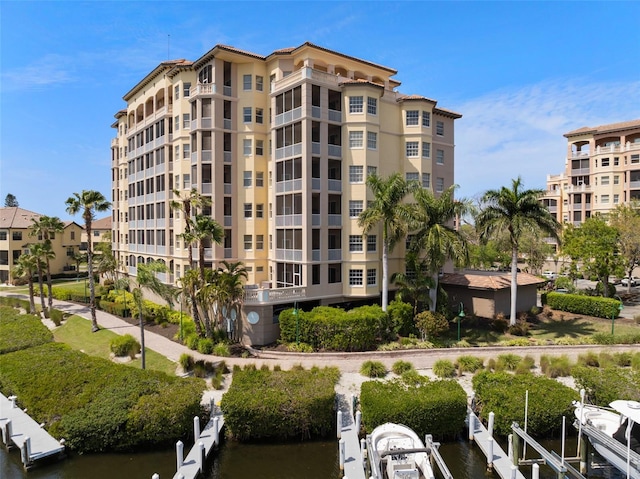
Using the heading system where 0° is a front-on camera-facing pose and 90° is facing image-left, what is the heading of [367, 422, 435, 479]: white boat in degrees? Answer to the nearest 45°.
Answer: approximately 180°

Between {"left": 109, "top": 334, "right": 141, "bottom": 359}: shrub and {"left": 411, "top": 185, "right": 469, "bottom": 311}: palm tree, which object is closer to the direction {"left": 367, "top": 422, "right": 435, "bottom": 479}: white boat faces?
the palm tree

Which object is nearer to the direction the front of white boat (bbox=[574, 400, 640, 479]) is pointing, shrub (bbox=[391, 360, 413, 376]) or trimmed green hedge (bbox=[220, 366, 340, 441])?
the shrub

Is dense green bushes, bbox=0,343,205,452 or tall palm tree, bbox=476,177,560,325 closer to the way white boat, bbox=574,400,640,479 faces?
the tall palm tree

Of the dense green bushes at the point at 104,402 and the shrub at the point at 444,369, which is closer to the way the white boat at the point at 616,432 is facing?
the shrub

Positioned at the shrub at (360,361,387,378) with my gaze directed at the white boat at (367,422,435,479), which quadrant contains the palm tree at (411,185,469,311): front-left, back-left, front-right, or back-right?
back-left

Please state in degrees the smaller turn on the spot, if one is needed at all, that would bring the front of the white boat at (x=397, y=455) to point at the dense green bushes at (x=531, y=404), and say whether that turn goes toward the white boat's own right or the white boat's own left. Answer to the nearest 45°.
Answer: approximately 45° to the white boat's own right

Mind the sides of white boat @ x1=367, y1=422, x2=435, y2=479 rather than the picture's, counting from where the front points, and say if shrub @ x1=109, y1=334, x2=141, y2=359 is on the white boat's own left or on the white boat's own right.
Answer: on the white boat's own left

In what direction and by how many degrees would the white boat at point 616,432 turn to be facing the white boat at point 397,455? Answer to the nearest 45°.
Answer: approximately 90° to its left

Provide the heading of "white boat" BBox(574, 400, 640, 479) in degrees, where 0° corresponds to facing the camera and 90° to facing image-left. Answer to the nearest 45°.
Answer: approximately 135°

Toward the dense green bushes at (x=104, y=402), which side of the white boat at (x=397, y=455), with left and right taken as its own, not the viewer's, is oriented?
left

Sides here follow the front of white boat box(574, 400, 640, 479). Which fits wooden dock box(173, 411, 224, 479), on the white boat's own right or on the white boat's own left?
on the white boat's own left

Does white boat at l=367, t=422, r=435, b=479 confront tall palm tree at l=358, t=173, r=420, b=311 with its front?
yes
